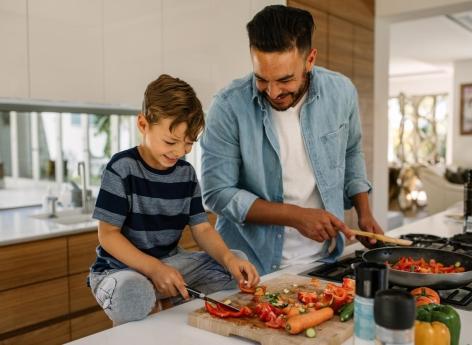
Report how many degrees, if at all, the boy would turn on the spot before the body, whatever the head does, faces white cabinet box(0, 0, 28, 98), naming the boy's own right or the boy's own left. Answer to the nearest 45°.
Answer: approximately 180°

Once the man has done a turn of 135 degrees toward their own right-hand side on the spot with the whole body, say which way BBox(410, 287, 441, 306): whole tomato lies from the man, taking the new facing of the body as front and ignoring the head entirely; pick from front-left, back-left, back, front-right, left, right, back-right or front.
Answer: back

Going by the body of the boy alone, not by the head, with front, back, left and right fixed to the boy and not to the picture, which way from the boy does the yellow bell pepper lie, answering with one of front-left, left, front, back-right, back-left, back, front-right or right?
front

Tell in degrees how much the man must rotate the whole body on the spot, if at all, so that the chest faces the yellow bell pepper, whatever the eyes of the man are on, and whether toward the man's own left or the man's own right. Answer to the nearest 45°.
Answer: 0° — they already face it

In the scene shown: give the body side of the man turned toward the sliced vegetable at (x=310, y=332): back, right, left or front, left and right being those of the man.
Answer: front

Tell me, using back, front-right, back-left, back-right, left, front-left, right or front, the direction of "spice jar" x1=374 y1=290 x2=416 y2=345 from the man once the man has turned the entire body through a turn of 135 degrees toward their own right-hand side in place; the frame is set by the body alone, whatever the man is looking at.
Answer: back-left

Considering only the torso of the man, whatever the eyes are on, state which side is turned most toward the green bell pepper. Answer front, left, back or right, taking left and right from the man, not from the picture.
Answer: front

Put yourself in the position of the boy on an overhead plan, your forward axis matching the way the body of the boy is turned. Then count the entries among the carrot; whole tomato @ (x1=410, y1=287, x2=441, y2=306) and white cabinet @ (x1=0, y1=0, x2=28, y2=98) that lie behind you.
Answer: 1

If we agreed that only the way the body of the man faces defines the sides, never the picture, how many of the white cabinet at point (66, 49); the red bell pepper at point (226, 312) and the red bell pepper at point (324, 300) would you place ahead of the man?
2

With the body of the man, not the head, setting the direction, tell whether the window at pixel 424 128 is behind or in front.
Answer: behind

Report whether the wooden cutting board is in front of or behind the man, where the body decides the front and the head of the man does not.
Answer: in front

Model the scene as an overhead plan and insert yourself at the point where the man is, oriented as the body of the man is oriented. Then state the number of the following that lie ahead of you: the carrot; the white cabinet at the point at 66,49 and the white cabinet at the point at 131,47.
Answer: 1

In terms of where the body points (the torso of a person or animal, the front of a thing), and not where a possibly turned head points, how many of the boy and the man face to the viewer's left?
0

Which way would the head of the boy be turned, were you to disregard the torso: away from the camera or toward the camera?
toward the camera

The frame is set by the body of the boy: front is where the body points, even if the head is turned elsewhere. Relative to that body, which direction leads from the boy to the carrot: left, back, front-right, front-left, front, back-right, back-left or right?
front

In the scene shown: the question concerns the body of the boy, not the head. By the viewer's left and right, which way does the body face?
facing the viewer and to the right of the viewer

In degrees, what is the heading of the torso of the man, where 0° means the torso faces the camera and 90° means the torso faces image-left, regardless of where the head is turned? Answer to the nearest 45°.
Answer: approximately 0°

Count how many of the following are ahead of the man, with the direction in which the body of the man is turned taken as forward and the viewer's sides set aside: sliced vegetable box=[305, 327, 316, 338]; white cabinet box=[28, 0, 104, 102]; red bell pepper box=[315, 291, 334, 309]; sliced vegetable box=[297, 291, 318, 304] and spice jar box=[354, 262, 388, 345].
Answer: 4
